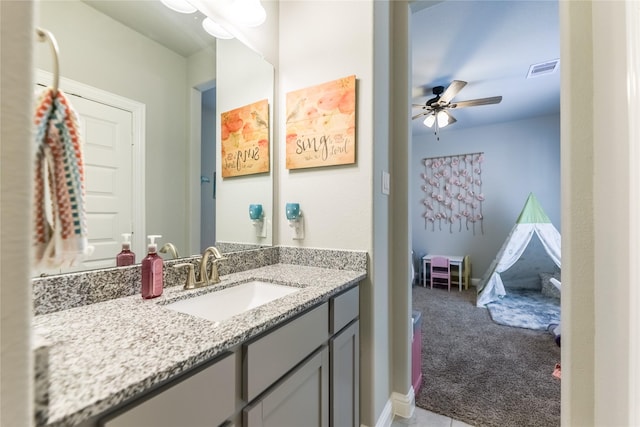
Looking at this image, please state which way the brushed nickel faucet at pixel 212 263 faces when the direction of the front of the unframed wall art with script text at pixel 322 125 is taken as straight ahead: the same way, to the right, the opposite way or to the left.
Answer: to the left

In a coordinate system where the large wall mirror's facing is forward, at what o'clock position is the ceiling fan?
The ceiling fan is roughly at 10 o'clock from the large wall mirror.

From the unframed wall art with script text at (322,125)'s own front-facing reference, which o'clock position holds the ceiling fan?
The ceiling fan is roughly at 6 o'clock from the unframed wall art with script text.

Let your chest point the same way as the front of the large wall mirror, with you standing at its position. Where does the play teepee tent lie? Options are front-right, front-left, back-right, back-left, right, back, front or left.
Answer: front-left

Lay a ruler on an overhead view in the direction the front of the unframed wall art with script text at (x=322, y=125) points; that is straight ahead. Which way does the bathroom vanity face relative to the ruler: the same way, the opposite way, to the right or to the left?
to the left

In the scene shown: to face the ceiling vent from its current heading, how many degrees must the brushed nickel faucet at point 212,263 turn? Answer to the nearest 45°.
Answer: approximately 45° to its left

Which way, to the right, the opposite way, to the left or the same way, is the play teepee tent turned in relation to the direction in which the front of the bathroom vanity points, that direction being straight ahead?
to the right

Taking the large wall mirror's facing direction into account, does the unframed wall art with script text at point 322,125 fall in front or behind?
in front

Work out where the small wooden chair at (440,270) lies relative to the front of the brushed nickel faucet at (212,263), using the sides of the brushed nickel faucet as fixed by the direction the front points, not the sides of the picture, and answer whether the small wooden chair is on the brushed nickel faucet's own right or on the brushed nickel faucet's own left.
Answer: on the brushed nickel faucet's own left

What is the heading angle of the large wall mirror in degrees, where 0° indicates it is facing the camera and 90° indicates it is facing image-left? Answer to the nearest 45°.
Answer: approximately 315°
